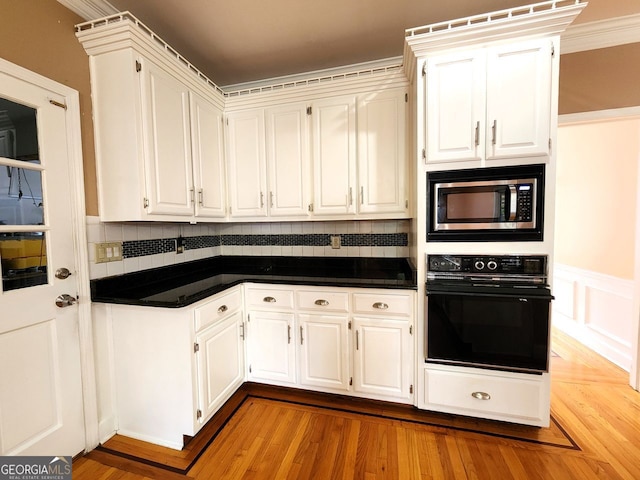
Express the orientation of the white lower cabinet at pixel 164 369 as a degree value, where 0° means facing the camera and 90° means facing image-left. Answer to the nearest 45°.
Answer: approximately 315°

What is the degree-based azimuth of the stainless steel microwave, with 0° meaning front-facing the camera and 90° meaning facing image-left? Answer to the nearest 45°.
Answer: approximately 0°

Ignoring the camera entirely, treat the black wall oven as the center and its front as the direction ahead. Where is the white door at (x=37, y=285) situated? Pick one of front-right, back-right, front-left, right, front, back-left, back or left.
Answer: front-right
